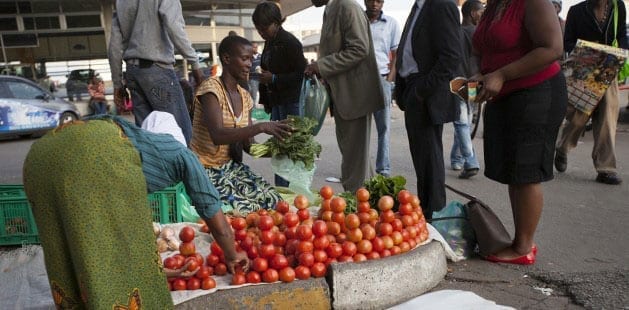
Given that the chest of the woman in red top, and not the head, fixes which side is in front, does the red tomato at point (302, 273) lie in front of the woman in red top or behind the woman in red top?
in front

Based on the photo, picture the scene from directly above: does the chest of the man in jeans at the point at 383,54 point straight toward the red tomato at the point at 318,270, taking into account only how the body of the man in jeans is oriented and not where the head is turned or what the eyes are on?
yes

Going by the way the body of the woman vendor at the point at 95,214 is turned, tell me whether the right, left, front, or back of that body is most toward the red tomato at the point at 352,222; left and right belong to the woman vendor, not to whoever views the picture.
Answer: front

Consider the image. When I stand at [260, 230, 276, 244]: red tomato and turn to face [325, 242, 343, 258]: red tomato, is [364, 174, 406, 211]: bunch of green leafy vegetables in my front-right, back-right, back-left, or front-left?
front-left

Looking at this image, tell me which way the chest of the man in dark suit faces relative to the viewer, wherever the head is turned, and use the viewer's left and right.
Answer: facing the viewer and to the left of the viewer

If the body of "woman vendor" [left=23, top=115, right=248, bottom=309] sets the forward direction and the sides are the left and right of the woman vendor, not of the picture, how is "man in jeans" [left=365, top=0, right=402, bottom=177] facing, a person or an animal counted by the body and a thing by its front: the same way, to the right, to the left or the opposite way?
the opposite way

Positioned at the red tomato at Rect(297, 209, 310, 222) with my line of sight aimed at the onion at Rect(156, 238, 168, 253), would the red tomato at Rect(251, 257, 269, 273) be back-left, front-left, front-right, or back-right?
front-left

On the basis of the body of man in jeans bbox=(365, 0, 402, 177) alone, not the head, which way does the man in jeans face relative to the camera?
toward the camera

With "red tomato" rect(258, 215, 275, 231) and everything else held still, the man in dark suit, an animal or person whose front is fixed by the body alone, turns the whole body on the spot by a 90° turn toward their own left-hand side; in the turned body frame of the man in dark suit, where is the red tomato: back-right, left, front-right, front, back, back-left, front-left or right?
right

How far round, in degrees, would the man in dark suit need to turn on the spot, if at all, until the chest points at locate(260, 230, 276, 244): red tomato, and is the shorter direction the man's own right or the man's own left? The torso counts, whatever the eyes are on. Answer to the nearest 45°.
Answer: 0° — they already face it

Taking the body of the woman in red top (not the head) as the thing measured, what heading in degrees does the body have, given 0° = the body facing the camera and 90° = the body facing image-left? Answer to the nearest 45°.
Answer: approximately 90°
